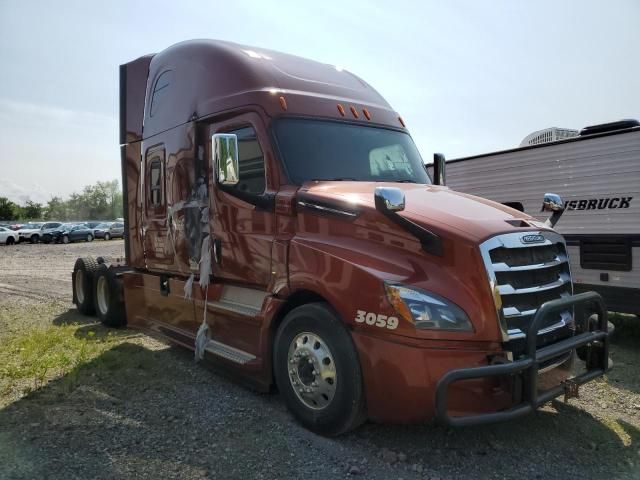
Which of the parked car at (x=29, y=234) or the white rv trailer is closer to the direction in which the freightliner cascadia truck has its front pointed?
the white rv trailer

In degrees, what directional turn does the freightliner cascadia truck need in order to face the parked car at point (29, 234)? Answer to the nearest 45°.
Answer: approximately 180°

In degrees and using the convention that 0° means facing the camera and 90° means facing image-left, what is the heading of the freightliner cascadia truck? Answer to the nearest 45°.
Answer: approximately 315°

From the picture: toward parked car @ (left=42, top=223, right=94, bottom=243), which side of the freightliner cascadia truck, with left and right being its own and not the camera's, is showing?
back

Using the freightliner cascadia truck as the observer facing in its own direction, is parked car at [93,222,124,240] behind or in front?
behind

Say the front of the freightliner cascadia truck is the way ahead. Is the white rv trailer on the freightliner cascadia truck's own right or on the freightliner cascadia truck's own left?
on the freightliner cascadia truck's own left

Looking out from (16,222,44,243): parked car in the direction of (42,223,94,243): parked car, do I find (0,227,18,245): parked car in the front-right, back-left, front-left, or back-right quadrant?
back-right

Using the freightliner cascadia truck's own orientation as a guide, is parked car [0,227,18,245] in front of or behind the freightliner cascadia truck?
behind
